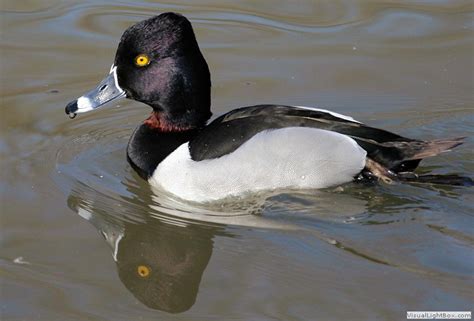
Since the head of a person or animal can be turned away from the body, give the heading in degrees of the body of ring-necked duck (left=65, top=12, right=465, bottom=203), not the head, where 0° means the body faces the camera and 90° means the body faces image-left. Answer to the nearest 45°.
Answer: approximately 90°
